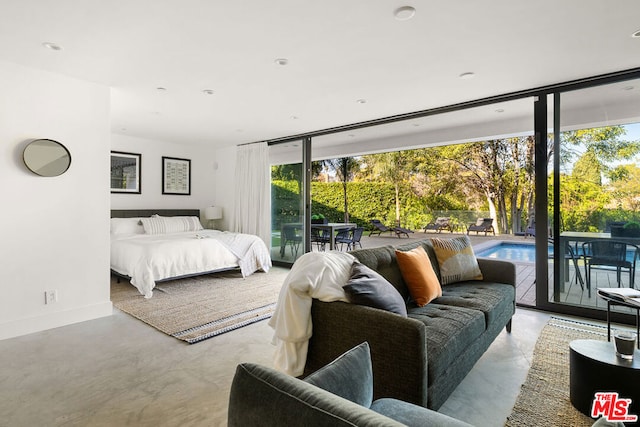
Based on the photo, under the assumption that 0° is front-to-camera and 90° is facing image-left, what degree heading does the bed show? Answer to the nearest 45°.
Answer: approximately 315°

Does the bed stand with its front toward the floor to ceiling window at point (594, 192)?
yes

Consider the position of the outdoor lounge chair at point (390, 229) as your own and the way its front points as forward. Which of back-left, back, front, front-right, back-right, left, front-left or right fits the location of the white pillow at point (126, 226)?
back-right

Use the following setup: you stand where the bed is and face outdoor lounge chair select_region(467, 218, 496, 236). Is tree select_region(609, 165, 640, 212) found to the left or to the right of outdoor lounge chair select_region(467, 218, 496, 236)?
right

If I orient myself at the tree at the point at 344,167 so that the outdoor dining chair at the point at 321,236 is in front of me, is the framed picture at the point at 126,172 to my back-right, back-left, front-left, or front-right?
front-right

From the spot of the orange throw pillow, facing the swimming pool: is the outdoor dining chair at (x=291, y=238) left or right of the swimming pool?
left

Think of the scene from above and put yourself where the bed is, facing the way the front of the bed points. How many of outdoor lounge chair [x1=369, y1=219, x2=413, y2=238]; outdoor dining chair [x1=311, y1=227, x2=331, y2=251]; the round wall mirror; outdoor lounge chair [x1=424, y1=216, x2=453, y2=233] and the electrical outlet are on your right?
2

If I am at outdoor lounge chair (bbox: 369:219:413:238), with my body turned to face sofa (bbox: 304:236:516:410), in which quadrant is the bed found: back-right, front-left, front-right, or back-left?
front-right

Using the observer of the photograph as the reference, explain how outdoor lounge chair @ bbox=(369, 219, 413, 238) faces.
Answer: facing to the right of the viewer

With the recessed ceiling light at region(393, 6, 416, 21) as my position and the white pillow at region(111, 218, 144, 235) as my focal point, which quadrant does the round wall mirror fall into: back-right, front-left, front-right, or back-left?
front-left

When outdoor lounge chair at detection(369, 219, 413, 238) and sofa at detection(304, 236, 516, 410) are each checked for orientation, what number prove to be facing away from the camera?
0

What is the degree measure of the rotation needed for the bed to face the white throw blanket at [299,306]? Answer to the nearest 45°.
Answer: approximately 45° to its right

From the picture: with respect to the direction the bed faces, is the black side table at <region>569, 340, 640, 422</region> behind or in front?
in front

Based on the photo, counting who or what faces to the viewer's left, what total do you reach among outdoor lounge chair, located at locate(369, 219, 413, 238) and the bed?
0
